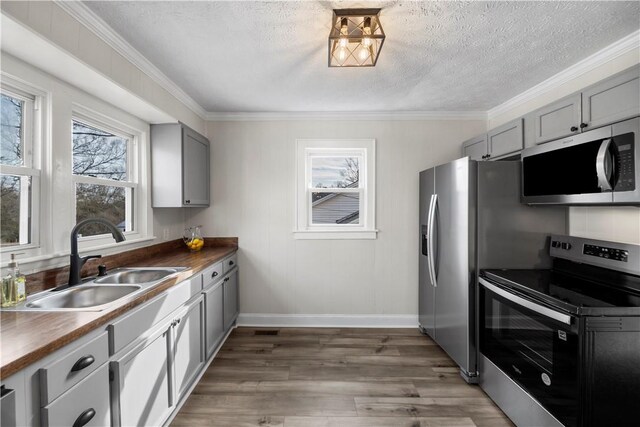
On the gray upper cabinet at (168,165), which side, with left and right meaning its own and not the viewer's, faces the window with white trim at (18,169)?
right

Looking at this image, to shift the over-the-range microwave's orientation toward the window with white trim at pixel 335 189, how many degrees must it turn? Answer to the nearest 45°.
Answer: approximately 45° to its right

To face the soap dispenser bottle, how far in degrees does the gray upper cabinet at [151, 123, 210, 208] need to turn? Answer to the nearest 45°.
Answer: approximately 90° to its right

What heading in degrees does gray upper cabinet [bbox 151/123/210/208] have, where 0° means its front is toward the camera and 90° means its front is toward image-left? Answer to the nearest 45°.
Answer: approximately 315°

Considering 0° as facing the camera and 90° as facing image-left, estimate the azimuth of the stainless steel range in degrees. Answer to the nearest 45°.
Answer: approximately 45°

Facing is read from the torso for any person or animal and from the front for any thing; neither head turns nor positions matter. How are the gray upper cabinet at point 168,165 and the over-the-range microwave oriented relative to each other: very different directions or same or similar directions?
very different directions

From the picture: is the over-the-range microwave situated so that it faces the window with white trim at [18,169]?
yes

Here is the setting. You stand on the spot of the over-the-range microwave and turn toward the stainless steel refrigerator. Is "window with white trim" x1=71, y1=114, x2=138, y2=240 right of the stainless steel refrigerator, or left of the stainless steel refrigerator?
left

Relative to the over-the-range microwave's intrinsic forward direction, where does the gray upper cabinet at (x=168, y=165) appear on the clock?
The gray upper cabinet is roughly at 1 o'clock from the over-the-range microwave.

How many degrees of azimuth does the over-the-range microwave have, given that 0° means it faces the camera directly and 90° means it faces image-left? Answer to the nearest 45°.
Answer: approximately 45°

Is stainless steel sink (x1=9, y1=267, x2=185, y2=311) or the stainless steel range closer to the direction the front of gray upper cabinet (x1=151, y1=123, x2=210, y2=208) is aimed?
the stainless steel range

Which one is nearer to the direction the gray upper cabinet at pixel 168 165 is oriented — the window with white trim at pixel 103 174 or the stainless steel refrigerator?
the stainless steel refrigerator

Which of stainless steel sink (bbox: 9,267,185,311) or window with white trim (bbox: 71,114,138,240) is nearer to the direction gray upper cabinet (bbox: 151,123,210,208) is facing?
the stainless steel sink
